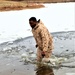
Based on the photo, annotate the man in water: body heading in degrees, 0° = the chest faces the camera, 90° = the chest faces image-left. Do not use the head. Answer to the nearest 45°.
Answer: approximately 90°
